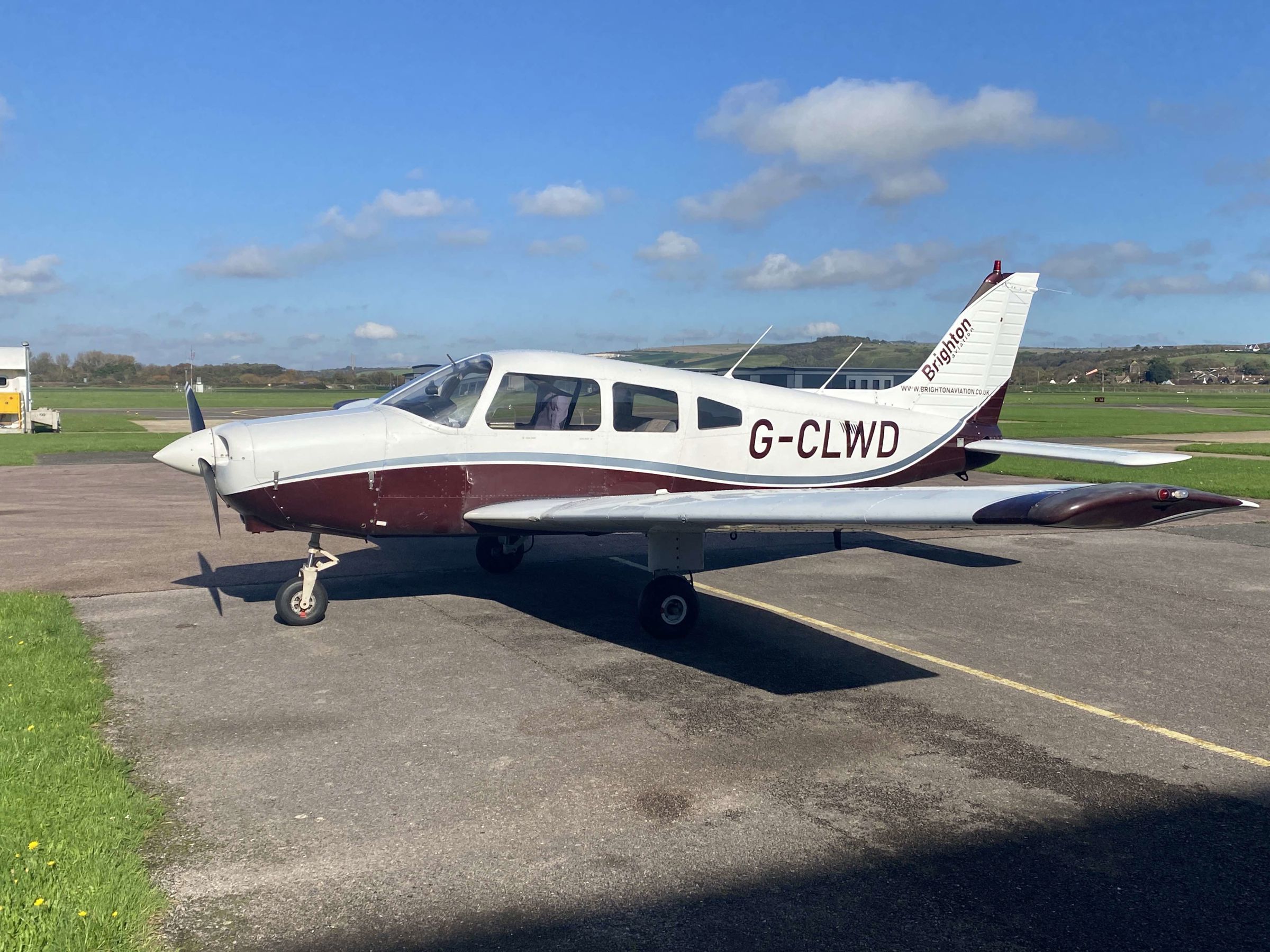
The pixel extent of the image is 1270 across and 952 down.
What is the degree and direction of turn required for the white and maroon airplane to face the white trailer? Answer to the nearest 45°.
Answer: approximately 90° to its right
